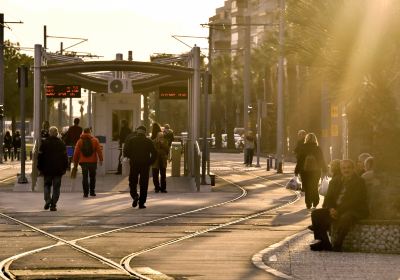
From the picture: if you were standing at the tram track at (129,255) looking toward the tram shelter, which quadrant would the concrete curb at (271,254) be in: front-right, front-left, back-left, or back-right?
back-right

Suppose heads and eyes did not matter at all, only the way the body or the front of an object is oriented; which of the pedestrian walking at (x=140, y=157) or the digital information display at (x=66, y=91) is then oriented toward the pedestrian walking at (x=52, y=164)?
the digital information display

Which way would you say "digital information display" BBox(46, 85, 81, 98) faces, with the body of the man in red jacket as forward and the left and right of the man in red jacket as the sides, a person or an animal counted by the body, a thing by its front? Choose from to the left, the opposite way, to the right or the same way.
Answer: the opposite way

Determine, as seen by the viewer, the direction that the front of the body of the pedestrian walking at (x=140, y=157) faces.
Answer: away from the camera

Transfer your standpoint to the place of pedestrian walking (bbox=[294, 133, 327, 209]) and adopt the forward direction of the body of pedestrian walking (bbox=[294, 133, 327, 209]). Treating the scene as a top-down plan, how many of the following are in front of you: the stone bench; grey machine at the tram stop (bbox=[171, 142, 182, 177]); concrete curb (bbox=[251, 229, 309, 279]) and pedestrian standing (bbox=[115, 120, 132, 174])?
2

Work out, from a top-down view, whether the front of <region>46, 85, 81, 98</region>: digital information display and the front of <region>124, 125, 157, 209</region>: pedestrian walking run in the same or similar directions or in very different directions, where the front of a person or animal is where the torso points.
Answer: very different directions

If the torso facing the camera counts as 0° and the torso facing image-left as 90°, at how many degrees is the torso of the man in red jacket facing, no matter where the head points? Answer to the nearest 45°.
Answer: approximately 180°
